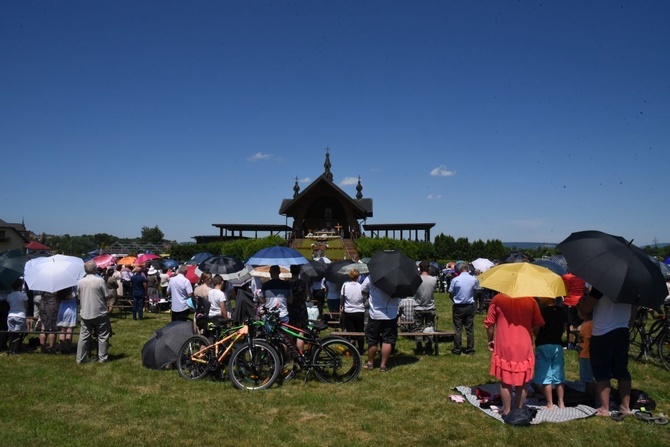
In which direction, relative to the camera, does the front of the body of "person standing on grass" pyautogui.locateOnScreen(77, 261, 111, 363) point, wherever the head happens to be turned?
away from the camera

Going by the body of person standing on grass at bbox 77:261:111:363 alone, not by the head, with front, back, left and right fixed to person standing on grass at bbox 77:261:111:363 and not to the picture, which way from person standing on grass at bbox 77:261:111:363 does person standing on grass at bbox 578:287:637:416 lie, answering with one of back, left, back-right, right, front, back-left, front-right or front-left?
back-right

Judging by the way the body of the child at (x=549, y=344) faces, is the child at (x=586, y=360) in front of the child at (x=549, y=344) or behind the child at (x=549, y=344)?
in front

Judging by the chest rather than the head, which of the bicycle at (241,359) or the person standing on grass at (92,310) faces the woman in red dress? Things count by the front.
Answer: the bicycle

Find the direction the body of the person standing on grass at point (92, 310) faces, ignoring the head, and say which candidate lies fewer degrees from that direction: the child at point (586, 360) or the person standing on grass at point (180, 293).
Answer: the person standing on grass

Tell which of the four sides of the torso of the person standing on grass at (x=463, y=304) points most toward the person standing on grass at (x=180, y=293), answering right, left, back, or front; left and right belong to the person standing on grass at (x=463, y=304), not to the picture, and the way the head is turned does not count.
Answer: left

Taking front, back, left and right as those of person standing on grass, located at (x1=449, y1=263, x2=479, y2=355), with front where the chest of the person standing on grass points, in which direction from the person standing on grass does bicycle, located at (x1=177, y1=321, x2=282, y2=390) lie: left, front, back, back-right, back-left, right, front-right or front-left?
back-left

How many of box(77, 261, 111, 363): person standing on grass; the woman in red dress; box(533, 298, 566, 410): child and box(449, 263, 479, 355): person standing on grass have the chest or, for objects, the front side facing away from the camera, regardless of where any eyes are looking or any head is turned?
4

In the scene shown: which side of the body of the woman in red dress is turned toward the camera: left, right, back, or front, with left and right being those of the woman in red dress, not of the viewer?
back

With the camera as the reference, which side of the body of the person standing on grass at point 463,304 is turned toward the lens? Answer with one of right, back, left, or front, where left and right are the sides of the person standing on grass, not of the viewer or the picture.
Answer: back

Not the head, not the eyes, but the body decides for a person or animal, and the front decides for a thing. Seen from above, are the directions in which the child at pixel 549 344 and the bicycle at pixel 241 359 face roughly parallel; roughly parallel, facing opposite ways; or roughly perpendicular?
roughly perpendicular

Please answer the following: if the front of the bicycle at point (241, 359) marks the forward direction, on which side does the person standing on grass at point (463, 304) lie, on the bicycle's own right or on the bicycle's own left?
on the bicycle's own left

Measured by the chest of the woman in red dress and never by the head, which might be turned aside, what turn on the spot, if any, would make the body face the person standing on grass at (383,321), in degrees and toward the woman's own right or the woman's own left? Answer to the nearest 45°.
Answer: approximately 45° to the woman's own left

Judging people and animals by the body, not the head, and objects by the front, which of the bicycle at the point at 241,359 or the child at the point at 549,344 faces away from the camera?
the child

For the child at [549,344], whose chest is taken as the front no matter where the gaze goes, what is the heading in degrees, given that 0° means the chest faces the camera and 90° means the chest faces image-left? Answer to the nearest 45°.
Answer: approximately 180°

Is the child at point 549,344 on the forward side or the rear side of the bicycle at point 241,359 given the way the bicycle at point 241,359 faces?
on the forward side

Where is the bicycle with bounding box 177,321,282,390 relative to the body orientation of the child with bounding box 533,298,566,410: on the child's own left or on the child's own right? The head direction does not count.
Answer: on the child's own left

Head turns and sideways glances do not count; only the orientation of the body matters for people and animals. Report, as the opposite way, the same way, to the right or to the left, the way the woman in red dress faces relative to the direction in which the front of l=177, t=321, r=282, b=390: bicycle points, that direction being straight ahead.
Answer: to the left
